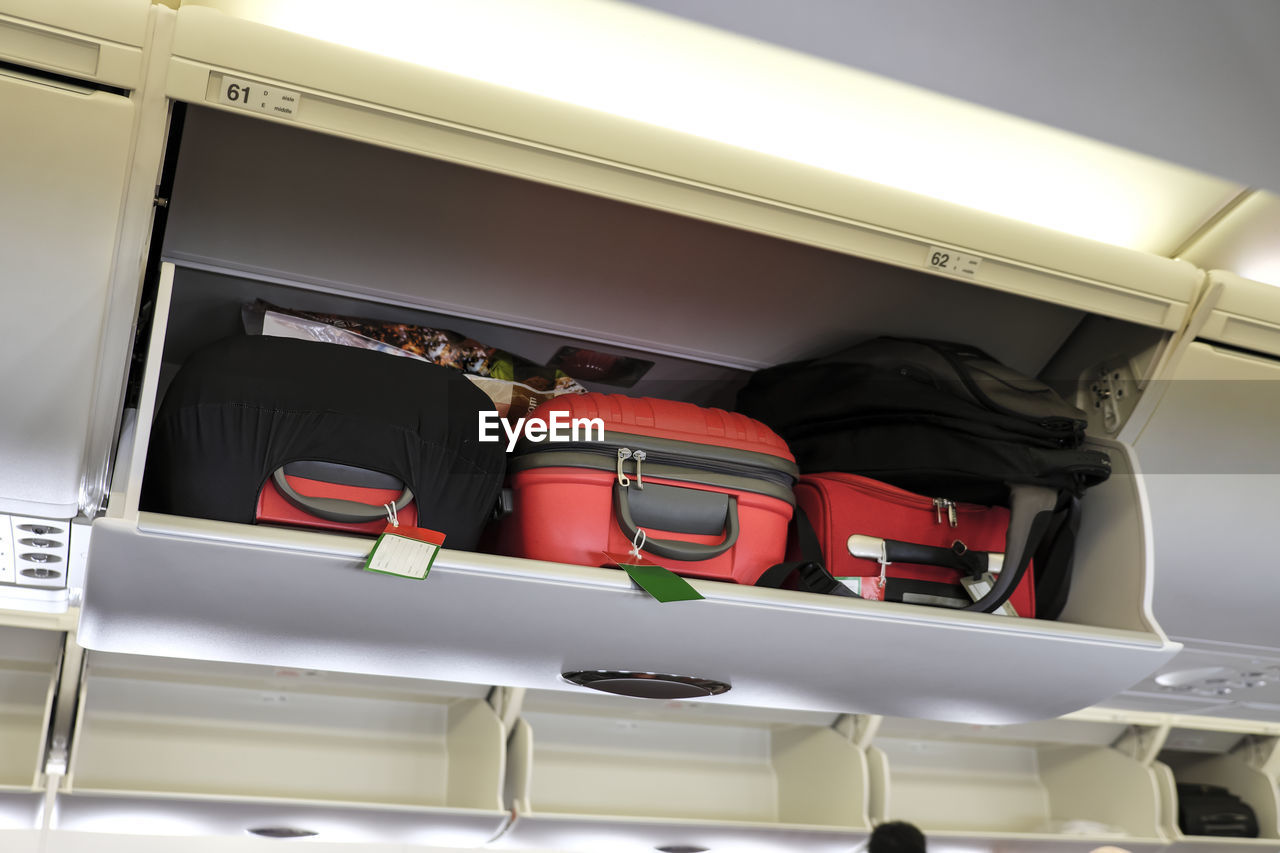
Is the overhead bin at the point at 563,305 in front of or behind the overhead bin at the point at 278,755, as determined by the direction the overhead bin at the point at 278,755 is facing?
in front

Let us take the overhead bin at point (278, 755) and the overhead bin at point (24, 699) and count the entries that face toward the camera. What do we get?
2

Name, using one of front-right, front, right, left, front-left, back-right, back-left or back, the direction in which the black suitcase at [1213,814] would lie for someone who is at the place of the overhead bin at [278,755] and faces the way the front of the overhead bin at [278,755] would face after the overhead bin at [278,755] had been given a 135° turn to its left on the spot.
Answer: front-right

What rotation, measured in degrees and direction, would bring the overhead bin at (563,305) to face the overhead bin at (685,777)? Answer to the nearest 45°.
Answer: approximately 180°

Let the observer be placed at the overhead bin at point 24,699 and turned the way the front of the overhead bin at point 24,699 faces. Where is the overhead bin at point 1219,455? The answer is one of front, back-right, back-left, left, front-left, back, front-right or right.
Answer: front-left

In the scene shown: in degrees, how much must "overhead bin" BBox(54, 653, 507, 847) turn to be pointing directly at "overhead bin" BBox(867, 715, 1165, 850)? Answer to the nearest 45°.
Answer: approximately 90° to its left

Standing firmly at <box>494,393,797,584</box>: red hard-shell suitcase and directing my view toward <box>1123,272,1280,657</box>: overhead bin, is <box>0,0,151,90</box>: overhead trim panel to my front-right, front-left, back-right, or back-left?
back-right

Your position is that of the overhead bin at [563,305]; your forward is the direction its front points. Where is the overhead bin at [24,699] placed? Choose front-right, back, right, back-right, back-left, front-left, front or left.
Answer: back-right

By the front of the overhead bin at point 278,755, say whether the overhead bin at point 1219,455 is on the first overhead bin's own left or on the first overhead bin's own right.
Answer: on the first overhead bin's own left

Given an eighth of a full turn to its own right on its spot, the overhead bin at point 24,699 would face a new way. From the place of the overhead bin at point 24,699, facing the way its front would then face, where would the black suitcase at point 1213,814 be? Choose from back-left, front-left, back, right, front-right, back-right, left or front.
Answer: back-left
